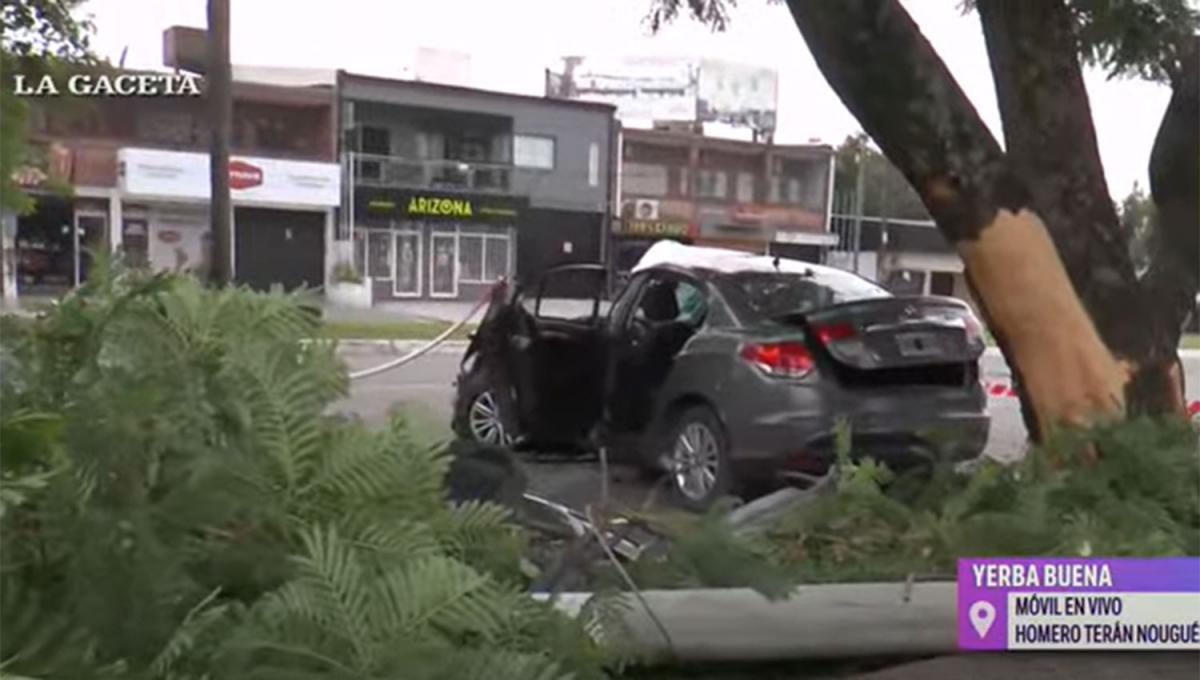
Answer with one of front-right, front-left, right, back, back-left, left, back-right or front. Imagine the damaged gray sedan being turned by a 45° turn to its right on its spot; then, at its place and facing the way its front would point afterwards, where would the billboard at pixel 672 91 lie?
front

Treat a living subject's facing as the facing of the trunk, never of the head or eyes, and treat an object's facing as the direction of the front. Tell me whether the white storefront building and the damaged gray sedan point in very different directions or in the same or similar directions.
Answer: very different directions

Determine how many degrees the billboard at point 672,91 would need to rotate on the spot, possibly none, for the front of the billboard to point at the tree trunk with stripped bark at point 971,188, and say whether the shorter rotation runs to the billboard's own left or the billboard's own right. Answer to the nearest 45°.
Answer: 0° — it already faces it

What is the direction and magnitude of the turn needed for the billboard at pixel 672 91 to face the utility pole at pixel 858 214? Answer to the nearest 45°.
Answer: approximately 45° to its left

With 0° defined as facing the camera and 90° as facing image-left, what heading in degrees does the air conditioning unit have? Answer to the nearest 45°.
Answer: approximately 0°

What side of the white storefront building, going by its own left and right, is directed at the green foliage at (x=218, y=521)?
front

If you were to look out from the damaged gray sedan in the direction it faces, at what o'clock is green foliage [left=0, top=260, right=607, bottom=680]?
The green foliage is roughly at 8 o'clock from the damaged gray sedan.

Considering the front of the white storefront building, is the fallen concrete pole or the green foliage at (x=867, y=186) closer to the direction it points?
the fallen concrete pole

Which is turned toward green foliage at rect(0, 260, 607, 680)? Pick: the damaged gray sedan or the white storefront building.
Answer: the white storefront building

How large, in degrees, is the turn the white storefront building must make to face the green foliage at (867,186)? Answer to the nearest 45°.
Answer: approximately 45° to its left

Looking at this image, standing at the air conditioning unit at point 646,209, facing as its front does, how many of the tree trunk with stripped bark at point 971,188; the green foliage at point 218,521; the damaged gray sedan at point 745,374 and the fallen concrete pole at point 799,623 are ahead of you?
4

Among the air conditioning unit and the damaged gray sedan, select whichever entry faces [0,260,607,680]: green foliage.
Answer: the air conditioning unit
